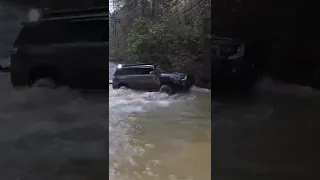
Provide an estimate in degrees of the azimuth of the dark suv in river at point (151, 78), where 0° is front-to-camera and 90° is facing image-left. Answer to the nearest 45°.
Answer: approximately 315°
